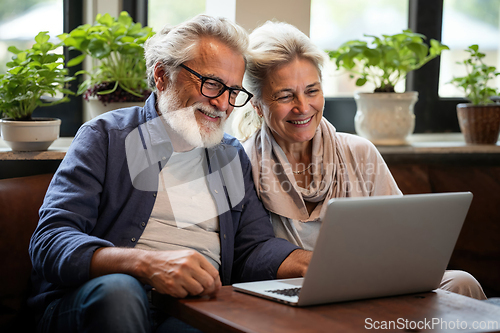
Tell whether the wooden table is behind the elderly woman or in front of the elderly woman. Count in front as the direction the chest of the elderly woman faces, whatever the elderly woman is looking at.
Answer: in front

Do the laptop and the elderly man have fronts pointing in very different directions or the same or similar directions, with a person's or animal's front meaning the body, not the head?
very different directions

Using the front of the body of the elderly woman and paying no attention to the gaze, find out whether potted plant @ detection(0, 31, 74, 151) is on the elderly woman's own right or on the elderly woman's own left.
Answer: on the elderly woman's own right

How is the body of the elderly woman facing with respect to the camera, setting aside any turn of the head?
toward the camera

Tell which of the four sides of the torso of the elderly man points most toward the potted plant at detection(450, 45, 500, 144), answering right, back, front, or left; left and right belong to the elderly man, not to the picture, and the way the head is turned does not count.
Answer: left

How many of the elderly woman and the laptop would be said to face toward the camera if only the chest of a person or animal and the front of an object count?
1

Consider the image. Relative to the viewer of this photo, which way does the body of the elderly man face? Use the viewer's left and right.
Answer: facing the viewer and to the right of the viewer

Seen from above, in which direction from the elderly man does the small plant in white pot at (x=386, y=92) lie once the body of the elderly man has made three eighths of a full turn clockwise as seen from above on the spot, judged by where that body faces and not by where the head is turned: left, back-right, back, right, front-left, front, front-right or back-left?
back-right

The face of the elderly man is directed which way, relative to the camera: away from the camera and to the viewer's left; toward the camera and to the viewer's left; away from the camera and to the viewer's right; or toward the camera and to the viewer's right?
toward the camera and to the viewer's right

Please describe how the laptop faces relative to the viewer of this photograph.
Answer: facing away from the viewer and to the left of the viewer

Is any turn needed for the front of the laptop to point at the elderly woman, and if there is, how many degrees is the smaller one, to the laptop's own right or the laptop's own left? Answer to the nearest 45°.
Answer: approximately 45° to the laptop's own right

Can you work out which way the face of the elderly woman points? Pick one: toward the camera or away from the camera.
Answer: toward the camera

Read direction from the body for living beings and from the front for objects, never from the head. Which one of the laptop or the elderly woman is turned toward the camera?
the elderly woman
